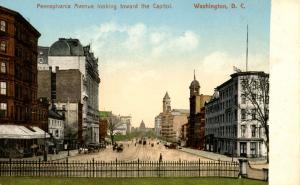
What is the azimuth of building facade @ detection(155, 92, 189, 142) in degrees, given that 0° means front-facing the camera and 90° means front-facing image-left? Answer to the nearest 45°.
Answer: approximately 45°

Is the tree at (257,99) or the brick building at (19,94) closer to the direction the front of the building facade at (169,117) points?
the brick building

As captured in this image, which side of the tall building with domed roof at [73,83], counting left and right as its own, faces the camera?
right

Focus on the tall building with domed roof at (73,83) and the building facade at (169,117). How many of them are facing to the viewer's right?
1
